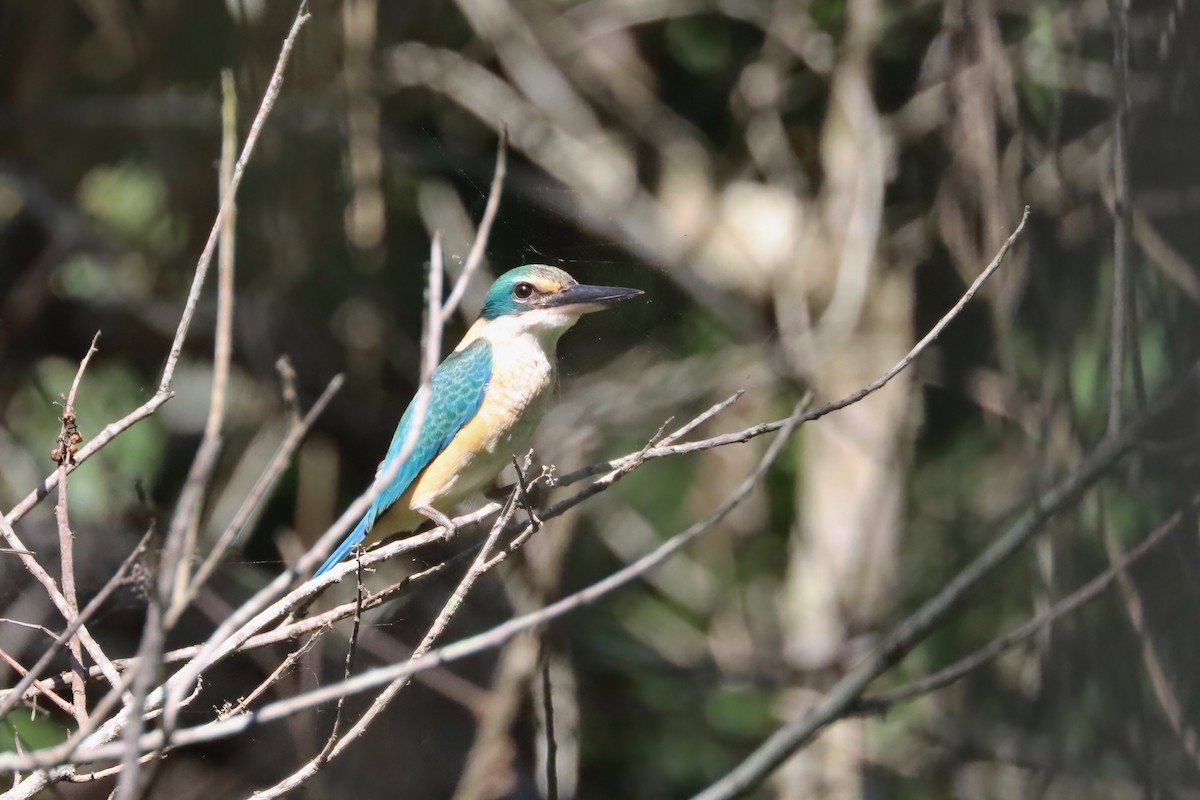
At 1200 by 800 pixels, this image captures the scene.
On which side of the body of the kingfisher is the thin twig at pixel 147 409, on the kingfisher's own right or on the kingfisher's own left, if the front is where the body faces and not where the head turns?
on the kingfisher's own right

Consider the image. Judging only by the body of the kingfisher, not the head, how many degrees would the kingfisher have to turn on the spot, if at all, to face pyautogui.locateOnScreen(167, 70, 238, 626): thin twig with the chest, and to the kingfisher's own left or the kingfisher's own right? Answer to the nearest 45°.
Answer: approximately 180°

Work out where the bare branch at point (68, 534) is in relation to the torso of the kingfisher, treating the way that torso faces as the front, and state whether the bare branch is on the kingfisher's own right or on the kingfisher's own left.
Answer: on the kingfisher's own right

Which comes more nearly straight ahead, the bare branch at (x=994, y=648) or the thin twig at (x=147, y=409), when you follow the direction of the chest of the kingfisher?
the bare branch

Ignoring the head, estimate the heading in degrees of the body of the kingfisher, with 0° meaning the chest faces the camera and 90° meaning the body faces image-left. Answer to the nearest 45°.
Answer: approximately 270°

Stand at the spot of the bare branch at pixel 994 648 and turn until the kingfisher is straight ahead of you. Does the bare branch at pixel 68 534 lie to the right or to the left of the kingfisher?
left
